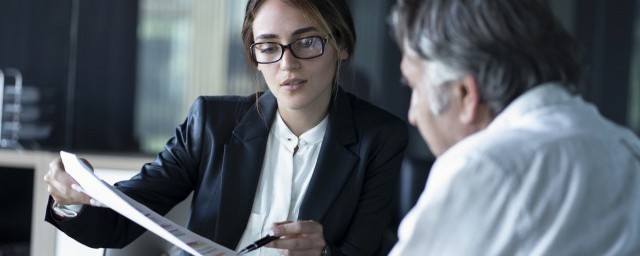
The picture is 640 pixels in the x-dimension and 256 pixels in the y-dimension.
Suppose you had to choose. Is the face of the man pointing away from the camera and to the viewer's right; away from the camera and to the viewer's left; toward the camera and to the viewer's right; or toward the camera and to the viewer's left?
away from the camera and to the viewer's left

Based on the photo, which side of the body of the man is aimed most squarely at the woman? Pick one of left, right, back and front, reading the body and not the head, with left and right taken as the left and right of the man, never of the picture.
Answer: front

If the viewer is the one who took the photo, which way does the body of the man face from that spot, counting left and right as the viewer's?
facing away from the viewer and to the left of the viewer

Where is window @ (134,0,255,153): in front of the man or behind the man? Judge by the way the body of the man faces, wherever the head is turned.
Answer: in front
